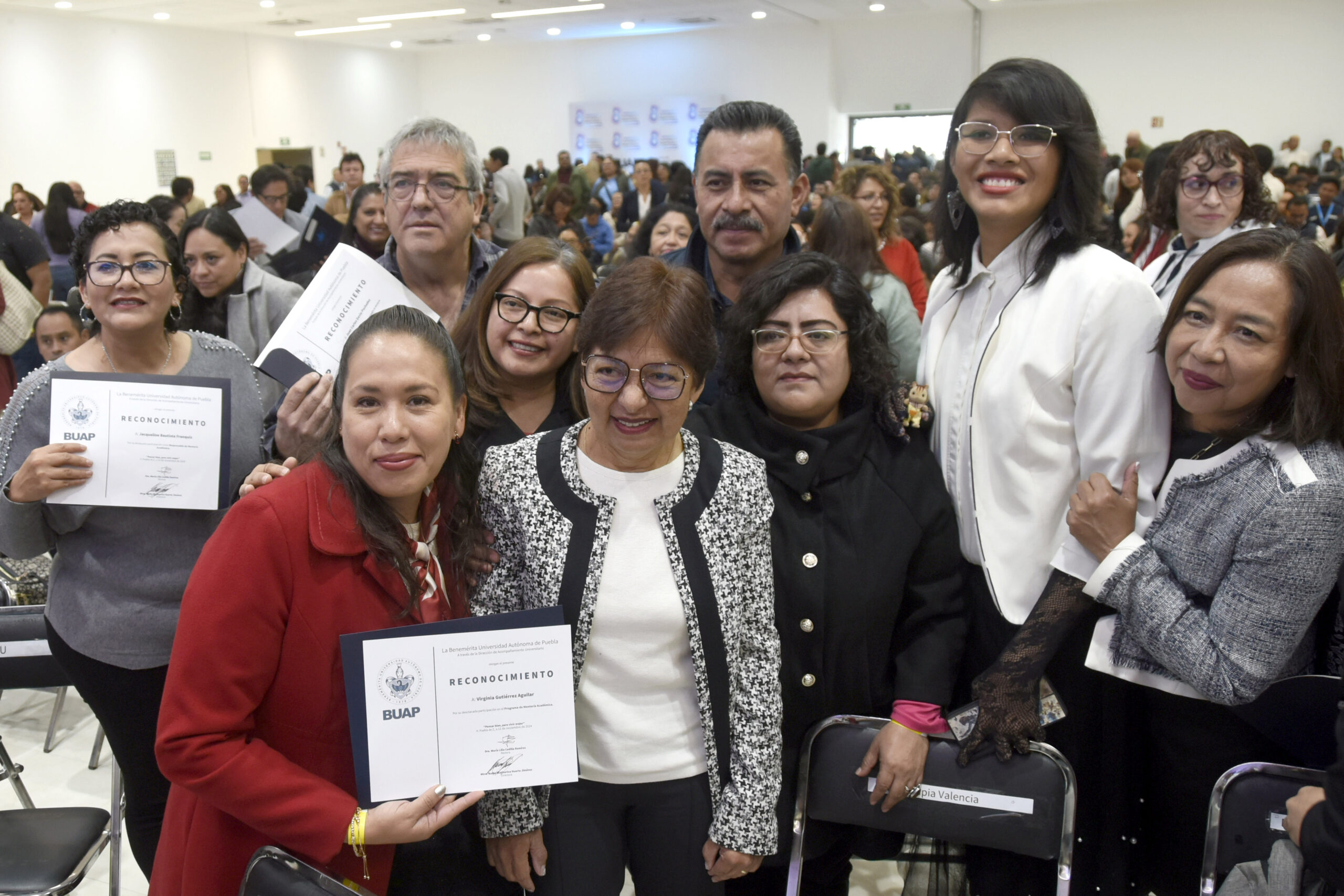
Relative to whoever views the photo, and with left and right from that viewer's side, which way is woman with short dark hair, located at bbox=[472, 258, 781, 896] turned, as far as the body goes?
facing the viewer

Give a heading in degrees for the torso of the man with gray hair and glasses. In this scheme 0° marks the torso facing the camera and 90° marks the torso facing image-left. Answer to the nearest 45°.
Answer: approximately 0°

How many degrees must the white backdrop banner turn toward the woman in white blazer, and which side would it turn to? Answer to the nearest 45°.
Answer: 0° — it already faces them

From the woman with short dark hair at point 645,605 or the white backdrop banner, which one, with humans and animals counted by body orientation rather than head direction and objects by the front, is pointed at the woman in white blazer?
the white backdrop banner

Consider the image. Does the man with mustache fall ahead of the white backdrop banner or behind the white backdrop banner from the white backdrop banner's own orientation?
ahead

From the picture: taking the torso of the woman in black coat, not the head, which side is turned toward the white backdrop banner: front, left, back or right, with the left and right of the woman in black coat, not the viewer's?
back

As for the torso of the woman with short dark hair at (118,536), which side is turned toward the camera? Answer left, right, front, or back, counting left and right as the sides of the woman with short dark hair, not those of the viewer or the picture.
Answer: front

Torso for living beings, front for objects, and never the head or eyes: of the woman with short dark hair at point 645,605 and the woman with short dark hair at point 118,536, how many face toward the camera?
2

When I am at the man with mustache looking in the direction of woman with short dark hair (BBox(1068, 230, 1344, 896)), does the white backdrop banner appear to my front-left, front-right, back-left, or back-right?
back-left
